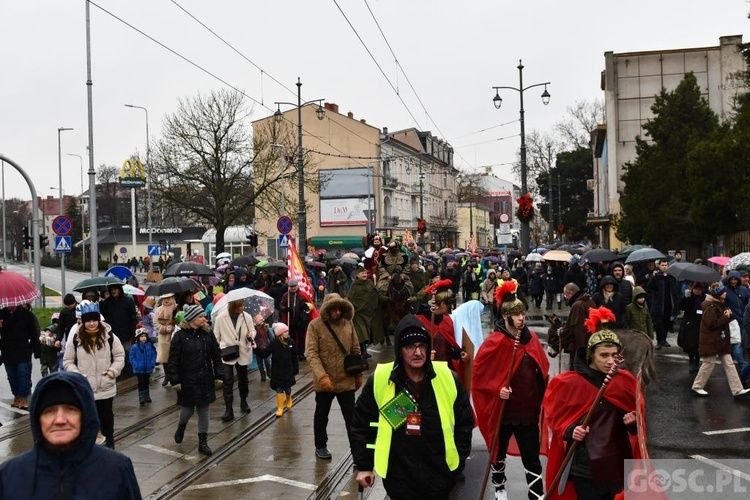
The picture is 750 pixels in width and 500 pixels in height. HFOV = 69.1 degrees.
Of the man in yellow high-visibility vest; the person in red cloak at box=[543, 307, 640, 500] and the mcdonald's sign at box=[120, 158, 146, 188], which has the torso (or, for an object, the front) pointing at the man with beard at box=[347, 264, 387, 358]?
the mcdonald's sign

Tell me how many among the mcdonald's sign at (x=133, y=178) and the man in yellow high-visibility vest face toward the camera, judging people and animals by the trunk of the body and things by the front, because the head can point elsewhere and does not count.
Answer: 2

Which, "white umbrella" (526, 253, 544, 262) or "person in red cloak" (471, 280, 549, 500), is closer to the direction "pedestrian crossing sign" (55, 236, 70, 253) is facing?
the person in red cloak

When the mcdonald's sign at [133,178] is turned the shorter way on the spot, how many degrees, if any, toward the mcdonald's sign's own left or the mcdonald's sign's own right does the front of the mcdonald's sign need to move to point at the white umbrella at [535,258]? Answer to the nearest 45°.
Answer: approximately 45° to the mcdonald's sign's own left

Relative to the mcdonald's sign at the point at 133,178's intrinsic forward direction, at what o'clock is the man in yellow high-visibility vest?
The man in yellow high-visibility vest is roughly at 12 o'clock from the mcdonald's sign.

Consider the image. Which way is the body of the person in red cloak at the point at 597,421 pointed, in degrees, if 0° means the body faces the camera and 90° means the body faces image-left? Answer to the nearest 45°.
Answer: approximately 315°

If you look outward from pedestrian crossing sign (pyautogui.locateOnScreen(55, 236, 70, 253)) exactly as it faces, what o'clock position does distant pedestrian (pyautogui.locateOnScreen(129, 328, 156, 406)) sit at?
The distant pedestrian is roughly at 12 o'clock from the pedestrian crossing sign.

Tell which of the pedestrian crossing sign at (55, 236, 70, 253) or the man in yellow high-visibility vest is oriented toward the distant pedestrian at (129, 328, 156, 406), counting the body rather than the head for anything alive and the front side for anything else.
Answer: the pedestrian crossing sign

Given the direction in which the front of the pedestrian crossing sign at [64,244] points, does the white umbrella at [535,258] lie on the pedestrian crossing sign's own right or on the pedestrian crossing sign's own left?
on the pedestrian crossing sign's own left
